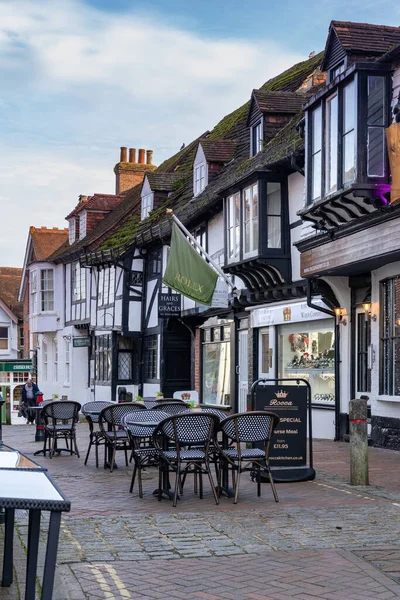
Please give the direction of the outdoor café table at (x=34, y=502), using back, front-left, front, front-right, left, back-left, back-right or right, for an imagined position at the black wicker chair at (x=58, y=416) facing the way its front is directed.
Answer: back

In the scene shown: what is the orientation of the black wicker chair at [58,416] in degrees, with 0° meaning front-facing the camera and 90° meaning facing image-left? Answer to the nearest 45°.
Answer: approximately 180°

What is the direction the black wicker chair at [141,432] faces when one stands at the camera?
facing away from the viewer and to the right of the viewer

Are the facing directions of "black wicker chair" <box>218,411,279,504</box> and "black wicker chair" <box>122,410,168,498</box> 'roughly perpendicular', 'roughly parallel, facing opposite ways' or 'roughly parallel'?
roughly perpendicular

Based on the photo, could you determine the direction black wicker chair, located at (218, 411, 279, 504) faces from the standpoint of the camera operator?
facing away from the viewer and to the left of the viewer

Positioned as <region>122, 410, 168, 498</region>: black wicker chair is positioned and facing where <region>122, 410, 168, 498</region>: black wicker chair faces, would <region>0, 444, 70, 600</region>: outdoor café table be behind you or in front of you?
behind

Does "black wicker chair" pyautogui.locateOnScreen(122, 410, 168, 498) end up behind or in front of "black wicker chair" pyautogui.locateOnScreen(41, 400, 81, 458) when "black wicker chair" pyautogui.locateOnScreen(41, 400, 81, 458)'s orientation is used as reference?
behind

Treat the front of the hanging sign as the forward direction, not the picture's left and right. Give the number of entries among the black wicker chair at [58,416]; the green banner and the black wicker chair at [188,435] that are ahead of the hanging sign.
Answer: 3

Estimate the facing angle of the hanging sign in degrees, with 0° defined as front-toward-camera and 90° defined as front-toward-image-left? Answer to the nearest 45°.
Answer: approximately 0°

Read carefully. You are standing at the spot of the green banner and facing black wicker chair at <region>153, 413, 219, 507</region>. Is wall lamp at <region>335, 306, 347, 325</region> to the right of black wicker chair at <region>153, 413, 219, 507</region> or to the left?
left
